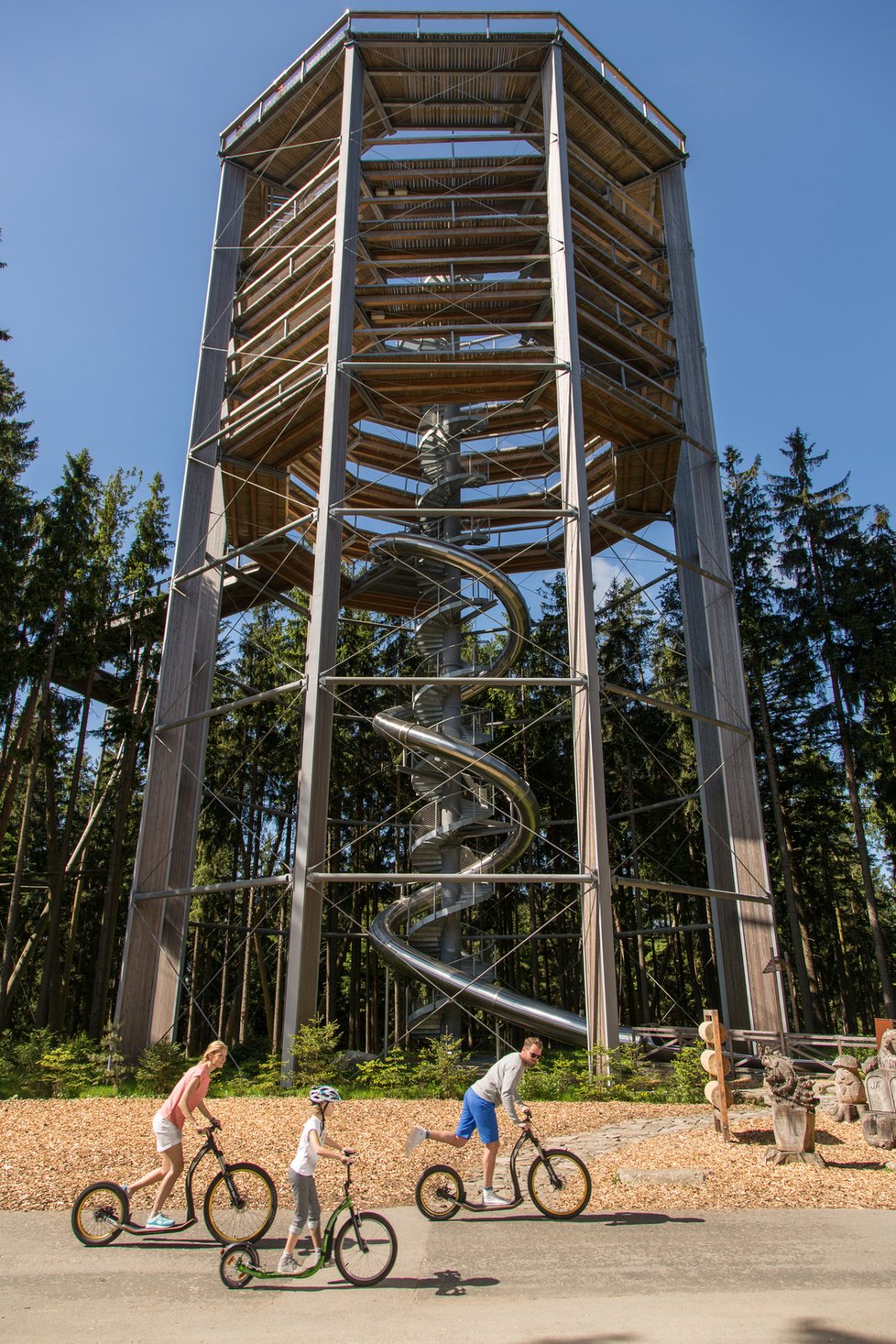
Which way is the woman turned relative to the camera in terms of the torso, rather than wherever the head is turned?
to the viewer's right

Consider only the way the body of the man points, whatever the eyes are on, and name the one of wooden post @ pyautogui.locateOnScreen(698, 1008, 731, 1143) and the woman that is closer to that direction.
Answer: the wooden post

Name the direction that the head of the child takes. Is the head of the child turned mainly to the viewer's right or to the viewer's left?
to the viewer's right

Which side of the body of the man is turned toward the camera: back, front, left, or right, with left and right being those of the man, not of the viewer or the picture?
right

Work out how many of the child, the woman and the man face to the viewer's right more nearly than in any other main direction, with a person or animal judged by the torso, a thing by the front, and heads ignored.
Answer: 3

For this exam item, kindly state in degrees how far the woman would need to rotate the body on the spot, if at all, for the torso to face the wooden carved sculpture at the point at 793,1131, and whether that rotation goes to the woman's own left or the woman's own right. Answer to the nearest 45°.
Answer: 0° — they already face it

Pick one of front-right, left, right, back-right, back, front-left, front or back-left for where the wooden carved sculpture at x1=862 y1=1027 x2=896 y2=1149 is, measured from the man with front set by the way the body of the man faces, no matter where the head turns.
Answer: front-left

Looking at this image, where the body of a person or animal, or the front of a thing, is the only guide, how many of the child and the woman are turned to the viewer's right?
2

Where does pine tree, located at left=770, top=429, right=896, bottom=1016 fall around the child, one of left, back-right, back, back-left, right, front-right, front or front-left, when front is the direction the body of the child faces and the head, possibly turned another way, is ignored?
front-left

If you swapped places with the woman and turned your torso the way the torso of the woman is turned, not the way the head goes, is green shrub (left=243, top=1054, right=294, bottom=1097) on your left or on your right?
on your left

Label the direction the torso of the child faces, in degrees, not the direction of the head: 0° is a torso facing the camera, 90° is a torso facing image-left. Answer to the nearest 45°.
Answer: approximately 270°

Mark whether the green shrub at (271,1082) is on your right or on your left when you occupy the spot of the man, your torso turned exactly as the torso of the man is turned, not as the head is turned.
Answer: on your left

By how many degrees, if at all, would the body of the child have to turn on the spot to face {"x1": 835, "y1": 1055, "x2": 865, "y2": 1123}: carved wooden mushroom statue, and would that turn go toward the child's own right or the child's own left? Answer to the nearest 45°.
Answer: approximately 45° to the child's own left
